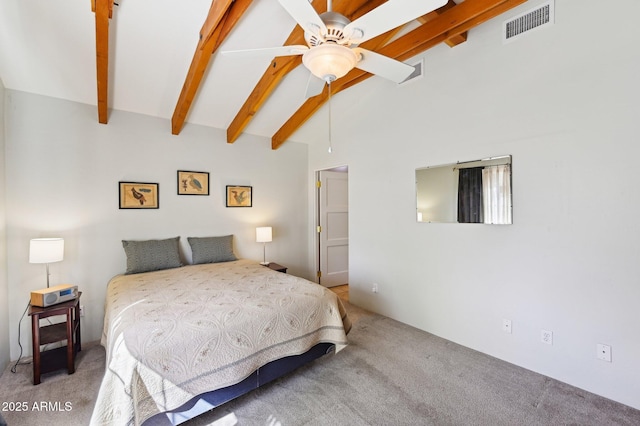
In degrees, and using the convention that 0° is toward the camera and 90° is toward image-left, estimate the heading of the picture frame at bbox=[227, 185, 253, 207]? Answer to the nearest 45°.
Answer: approximately 0°

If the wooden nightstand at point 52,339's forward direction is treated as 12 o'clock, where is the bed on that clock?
The bed is roughly at 11 o'clock from the wooden nightstand.

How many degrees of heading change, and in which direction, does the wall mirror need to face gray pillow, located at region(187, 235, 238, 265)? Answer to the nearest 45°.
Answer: approximately 45° to its right

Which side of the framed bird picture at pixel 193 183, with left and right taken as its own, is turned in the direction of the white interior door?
left

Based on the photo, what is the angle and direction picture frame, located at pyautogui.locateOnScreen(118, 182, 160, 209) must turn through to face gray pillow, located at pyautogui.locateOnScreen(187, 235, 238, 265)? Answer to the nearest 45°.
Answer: approximately 90° to its left

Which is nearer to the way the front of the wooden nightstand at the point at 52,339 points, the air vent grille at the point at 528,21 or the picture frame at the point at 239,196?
the air vent grille

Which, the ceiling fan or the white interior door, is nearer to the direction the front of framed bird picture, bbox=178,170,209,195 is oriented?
the ceiling fan

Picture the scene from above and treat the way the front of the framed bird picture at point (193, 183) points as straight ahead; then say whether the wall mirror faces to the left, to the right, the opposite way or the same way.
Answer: to the right

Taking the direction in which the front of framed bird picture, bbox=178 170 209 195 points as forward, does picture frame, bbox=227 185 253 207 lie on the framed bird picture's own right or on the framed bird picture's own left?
on the framed bird picture's own left
